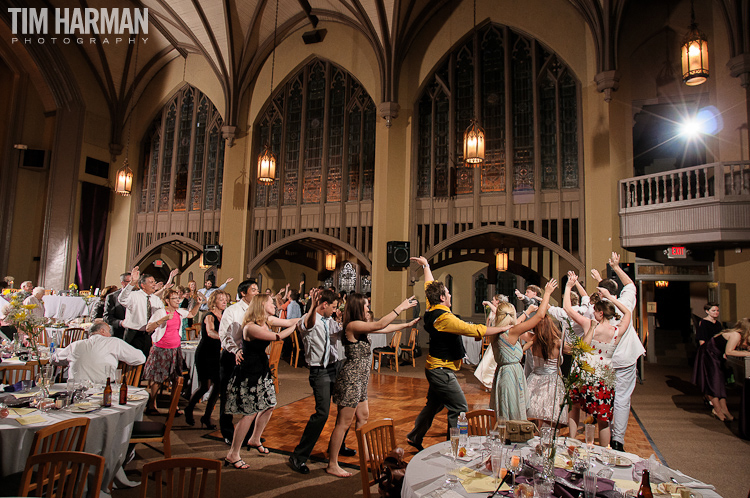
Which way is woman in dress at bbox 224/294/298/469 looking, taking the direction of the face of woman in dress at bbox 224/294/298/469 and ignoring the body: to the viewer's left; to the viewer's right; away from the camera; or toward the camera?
to the viewer's right

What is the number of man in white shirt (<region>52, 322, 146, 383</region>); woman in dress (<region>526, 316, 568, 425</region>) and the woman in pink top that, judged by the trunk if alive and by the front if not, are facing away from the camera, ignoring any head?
2

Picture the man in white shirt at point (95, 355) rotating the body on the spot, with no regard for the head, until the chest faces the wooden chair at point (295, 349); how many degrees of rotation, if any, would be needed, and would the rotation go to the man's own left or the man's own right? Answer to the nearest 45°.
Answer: approximately 45° to the man's own right

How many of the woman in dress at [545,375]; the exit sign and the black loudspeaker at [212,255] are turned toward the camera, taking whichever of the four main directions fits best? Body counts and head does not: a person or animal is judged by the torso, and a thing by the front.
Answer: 2

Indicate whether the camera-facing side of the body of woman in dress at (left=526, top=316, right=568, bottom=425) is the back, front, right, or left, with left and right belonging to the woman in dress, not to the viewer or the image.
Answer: back

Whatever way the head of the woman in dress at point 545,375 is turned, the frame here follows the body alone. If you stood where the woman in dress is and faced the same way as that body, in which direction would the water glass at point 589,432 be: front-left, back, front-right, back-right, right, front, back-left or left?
back

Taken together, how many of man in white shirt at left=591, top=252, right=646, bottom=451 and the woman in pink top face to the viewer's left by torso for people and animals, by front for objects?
1
